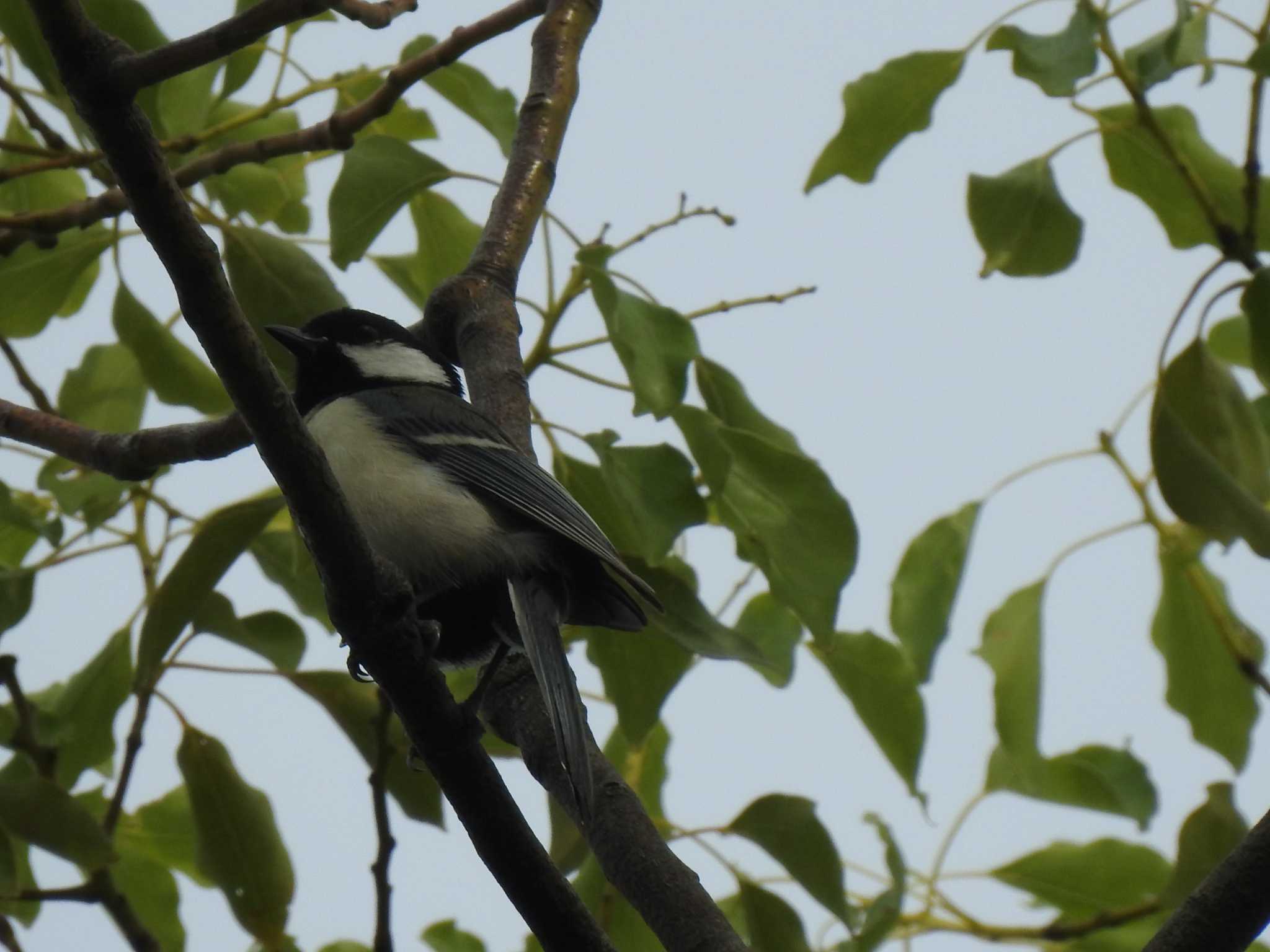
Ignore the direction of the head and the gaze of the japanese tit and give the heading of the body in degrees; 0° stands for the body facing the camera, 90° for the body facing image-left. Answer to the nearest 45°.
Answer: approximately 90°
